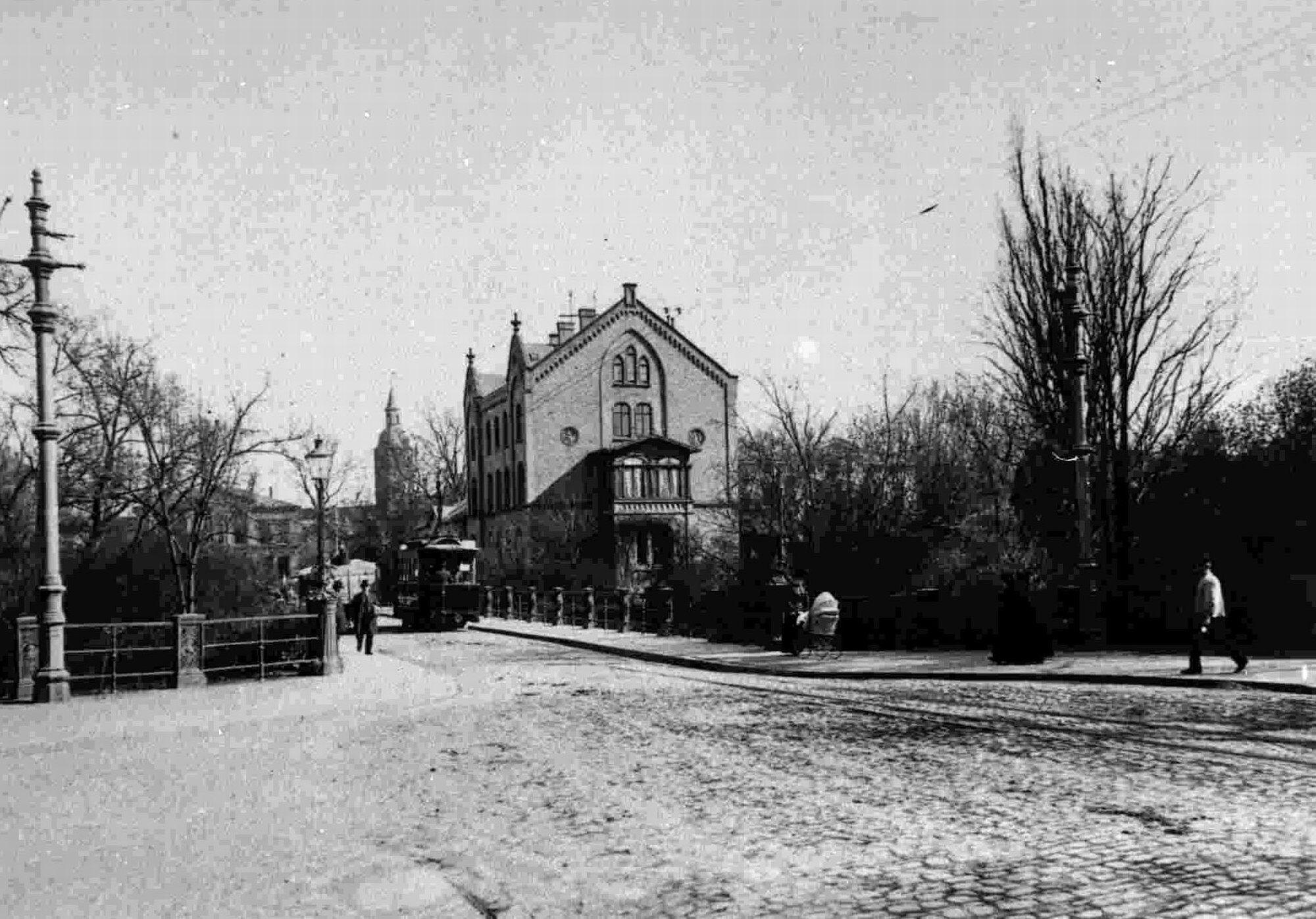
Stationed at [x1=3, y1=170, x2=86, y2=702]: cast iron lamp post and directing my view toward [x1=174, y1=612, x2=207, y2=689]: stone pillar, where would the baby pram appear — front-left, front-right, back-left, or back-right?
front-right

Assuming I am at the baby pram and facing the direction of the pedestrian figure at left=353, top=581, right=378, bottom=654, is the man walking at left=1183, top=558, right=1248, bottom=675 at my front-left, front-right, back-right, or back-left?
back-left
